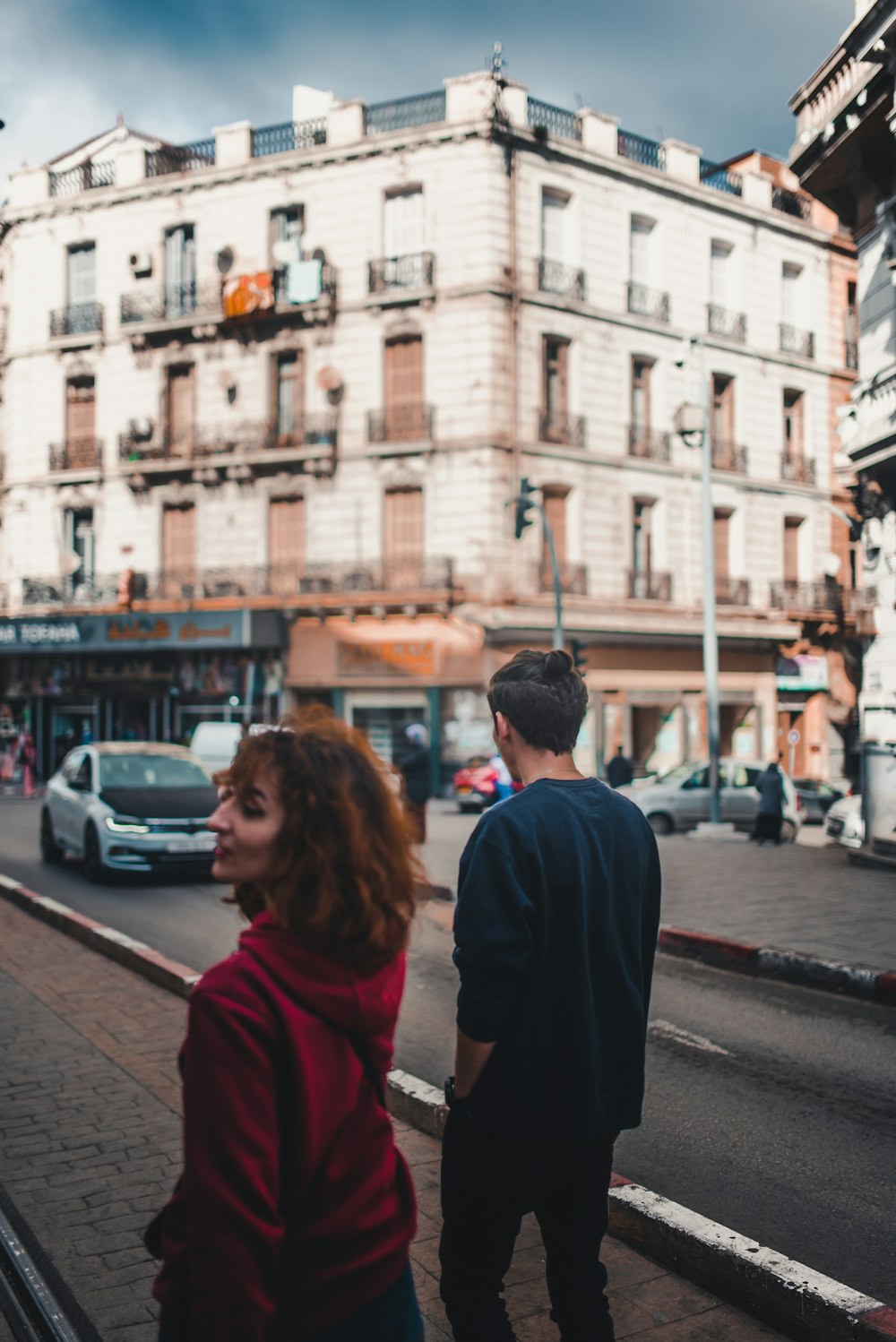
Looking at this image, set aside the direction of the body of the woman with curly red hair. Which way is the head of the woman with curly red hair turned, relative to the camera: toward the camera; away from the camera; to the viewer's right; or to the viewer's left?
to the viewer's left

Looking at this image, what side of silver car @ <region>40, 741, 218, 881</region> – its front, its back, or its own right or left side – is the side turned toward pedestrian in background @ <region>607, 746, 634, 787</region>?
left

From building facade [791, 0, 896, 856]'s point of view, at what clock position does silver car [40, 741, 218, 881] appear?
The silver car is roughly at 11 o'clock from the building facade.

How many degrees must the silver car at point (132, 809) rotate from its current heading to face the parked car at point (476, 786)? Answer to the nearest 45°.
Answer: approximately 90° to its left

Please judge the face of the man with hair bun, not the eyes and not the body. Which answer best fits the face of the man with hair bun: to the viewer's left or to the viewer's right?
to the viewer's left

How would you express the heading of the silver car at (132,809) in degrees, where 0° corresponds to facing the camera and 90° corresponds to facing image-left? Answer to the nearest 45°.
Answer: approximately 315°

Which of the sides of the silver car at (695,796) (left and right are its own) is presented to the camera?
left

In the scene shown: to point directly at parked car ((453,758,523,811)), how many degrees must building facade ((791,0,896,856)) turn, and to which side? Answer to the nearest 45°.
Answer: approximately 45° to its right

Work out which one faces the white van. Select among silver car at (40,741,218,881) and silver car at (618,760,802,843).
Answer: silver car at (618,760,802,843)

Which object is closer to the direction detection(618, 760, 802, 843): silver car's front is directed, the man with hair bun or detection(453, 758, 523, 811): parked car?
the parked car

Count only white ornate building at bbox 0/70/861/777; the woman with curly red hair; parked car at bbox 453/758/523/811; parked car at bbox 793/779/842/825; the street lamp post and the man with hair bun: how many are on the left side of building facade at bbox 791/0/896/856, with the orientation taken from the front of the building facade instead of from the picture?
2

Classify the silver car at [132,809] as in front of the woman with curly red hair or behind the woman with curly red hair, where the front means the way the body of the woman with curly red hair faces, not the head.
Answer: in front

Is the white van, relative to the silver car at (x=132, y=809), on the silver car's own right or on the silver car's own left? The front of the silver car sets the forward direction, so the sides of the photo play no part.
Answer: on the silver car's own left
